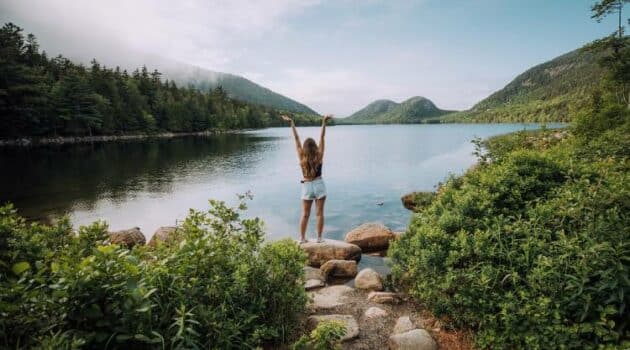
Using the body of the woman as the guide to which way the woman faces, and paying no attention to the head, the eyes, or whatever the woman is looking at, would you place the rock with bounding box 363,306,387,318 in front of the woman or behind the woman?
behind

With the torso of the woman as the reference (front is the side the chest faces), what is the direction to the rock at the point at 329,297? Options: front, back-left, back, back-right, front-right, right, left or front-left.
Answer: back

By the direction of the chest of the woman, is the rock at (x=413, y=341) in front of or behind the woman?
behind

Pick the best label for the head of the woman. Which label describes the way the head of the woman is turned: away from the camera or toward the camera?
away from the camera

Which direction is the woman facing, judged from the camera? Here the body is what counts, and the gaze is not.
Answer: away from the camera

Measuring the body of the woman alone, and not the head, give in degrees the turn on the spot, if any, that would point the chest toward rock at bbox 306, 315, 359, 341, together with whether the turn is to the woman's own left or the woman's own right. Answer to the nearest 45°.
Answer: approximately 180°

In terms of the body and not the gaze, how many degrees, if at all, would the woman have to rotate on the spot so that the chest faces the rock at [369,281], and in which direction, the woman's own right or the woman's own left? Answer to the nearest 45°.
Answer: approximately 135° to the woman's own right
